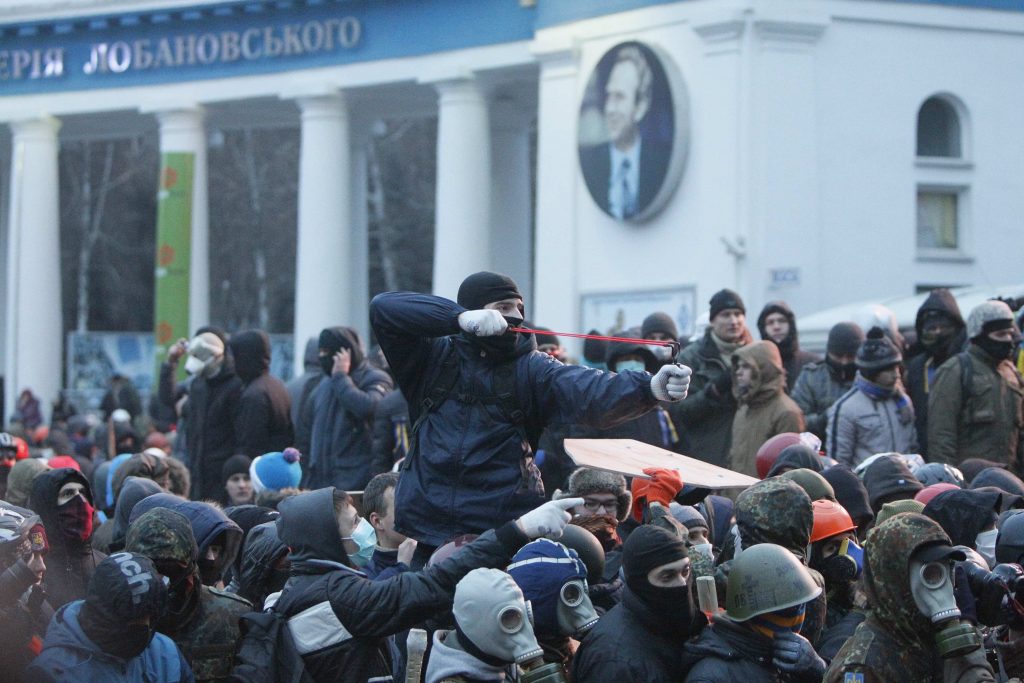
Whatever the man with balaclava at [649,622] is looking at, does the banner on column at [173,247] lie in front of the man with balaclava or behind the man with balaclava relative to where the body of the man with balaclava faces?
behind

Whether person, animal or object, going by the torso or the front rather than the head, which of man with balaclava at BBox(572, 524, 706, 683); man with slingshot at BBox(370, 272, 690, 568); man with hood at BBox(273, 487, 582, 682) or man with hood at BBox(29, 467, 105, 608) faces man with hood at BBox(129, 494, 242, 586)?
man with hood at BBox(29, 467, 105, 608)

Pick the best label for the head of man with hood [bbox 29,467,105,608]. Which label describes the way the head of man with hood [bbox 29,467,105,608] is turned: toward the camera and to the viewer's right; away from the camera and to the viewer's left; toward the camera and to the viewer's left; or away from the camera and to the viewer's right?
toward the camera and to the viewer's right

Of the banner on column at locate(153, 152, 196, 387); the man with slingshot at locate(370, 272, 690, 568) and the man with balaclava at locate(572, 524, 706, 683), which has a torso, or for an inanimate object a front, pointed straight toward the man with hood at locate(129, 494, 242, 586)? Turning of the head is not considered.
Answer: the banner on column

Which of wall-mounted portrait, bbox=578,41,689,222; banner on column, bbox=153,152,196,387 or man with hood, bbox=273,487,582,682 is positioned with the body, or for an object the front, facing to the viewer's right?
the man with hood

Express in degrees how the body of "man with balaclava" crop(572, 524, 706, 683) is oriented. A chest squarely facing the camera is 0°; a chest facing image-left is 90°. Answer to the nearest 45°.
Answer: approximately 315°

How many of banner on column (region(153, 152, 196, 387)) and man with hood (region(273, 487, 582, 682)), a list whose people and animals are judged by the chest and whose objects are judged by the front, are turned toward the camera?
1

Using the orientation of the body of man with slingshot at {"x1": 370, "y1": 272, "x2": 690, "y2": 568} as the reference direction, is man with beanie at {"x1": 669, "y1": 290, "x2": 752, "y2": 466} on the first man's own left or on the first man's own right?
on the first man's own left

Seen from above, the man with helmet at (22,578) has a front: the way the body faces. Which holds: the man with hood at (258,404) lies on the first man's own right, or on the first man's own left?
on the first man's own left
